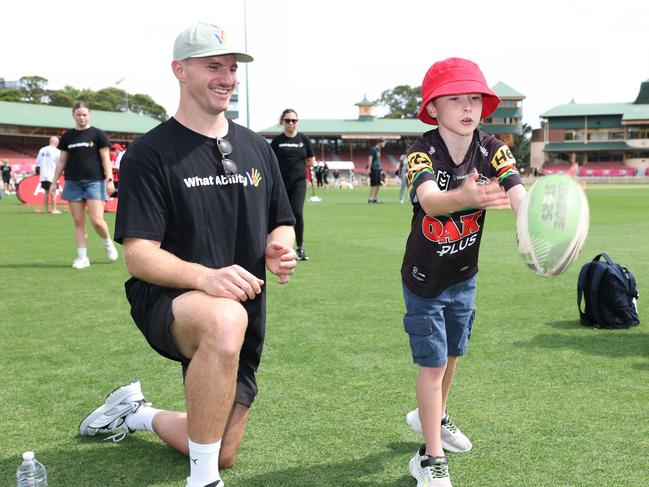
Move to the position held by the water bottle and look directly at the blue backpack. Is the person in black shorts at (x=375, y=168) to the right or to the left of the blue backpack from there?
left

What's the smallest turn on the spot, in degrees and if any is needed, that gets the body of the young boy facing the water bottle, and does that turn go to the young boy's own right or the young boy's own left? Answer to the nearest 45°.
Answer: approximately 90° to the young boy's own right

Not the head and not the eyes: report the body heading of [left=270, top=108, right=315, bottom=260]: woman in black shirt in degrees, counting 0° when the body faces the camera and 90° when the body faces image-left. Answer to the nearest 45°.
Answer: approximately 0°

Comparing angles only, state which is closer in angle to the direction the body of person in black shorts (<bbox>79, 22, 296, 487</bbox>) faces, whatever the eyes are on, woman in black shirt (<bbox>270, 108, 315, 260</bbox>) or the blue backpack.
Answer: the blue backpack

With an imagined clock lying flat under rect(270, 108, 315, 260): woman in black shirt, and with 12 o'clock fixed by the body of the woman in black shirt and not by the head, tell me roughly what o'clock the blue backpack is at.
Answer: The blue backpack is roughly at 11 o'clock from the woman in black shirt.

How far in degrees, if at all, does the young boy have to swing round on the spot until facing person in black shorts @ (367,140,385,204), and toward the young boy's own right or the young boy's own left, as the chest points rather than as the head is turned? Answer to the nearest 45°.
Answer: approximately 135° to the young boy's own left

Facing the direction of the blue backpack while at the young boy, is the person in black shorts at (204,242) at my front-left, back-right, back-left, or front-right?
back-left

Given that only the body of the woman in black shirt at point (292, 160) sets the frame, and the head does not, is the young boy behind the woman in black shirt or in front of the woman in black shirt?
in front

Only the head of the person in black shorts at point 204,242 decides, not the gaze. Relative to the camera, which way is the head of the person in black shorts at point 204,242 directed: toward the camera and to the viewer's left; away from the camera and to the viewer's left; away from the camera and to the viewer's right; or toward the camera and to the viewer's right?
toward the camera and to the viewer's right

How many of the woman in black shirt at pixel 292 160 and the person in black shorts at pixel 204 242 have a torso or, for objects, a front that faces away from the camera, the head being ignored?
0

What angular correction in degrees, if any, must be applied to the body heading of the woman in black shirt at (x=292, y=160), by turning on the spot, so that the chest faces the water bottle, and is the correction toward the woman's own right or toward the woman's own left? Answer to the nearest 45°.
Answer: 0° — they already face it

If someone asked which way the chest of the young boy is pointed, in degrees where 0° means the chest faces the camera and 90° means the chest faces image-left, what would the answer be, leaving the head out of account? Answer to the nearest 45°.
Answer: approximately 315°

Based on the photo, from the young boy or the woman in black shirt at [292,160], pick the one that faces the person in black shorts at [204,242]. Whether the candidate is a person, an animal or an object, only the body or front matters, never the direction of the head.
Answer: the woman in black shirt
